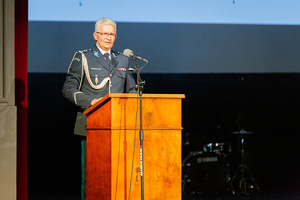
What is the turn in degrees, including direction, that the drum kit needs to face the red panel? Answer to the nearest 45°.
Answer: approximately 45° to its right

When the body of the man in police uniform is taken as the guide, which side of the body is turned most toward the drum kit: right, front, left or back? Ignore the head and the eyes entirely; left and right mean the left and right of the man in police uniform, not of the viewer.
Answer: left

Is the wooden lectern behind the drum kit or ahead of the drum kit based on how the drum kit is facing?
ahead

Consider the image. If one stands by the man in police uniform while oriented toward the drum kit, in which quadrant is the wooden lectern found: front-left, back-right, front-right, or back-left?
back-right

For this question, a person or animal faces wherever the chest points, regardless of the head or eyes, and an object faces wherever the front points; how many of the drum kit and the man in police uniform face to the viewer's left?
0

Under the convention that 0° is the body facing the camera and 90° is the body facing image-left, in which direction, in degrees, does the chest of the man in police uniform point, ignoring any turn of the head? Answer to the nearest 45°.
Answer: approximately 315°

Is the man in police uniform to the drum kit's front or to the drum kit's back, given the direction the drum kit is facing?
to the front
